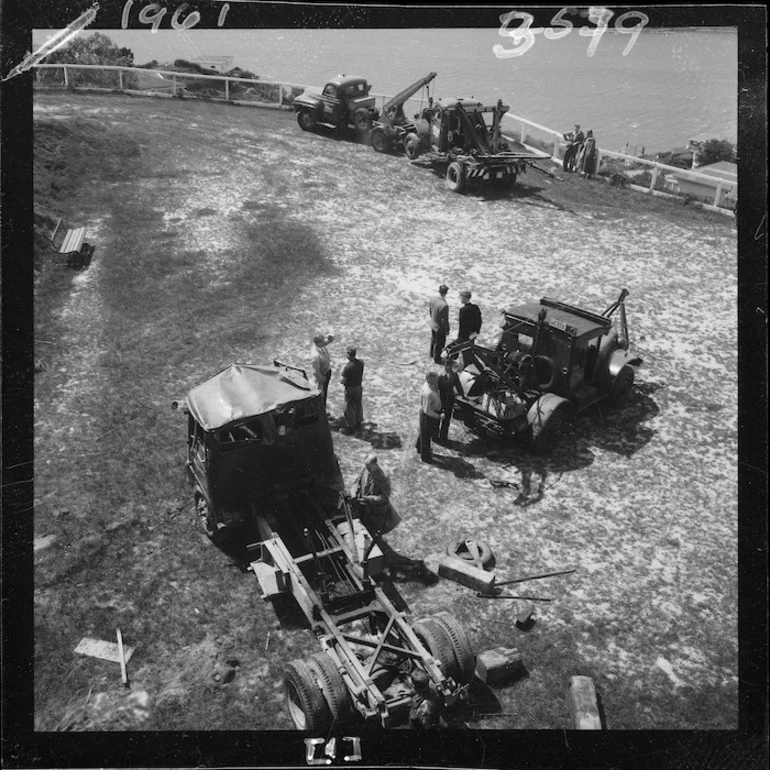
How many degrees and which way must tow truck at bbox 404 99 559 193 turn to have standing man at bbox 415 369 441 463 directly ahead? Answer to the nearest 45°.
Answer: approximately 135° to its left

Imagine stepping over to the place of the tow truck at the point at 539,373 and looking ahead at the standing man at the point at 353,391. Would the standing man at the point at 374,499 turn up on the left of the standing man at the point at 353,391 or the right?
left

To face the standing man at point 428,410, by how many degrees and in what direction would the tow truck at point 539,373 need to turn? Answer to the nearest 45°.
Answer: approximately 180°

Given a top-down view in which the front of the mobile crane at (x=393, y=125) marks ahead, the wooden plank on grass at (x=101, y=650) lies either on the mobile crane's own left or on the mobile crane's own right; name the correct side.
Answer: on the mobile crane's own left

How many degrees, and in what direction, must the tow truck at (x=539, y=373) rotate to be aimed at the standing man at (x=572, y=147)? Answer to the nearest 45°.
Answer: approximately 45° to its left

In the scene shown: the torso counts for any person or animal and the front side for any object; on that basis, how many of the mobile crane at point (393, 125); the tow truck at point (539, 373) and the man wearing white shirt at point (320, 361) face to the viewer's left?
1

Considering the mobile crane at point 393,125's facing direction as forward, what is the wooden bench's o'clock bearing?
The wooden bench is roughly at 10 o'clock from the mobile crane.

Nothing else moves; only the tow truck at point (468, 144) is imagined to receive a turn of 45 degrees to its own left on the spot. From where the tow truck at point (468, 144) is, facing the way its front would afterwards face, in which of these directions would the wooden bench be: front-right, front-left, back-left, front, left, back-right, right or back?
front-left

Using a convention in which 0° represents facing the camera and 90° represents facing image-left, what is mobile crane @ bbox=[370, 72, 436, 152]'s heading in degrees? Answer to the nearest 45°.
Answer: approximately 90°

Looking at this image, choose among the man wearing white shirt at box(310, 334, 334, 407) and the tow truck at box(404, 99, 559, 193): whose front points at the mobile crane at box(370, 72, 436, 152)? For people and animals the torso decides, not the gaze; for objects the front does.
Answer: the tow truck at box(404, 99, 559, 193)

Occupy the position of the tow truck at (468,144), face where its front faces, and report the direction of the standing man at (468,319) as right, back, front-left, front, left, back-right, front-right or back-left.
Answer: back-left

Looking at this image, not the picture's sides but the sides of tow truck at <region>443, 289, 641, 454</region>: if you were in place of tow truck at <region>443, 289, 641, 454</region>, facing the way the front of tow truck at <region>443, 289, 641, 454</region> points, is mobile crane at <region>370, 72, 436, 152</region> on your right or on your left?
on your left

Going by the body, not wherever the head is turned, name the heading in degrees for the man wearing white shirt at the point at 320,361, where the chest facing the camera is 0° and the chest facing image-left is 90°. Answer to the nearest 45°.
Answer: approximately 315°

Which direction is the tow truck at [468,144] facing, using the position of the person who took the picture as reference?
facing away from the viewer and to the left of the viewer
